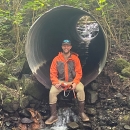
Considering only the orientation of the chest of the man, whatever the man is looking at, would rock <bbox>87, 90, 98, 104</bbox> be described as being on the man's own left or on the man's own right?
on the man's own left

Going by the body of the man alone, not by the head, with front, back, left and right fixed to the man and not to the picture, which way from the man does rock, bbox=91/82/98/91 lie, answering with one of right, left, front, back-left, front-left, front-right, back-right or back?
back-left

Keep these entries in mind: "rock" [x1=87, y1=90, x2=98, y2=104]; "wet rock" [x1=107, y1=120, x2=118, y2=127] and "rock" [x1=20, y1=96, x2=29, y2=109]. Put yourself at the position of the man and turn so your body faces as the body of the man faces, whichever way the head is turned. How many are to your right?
1

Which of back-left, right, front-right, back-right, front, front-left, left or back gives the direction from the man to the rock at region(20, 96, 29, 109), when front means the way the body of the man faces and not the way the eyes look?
right

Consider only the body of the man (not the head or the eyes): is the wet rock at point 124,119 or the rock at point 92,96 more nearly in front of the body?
the wet rock

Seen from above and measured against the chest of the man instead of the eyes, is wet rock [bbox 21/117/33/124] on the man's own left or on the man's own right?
on the man's own right

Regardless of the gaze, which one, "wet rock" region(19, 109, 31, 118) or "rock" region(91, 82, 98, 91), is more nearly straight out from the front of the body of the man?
the wet rock

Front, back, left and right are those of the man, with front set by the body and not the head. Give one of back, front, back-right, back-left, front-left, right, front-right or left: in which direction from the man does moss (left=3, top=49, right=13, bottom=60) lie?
back-right

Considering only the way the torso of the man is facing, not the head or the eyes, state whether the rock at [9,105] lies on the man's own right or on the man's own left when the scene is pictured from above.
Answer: on the man's own right

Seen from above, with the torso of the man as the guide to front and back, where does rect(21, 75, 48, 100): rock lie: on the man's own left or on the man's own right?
on the man's own right

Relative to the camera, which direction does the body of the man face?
toward the camera

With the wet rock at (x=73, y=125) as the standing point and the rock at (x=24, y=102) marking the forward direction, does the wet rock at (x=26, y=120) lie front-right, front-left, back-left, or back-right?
front-left
